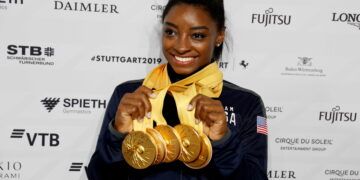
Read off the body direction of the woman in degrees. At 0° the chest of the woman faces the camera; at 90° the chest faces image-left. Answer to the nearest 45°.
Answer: approximately 0°
